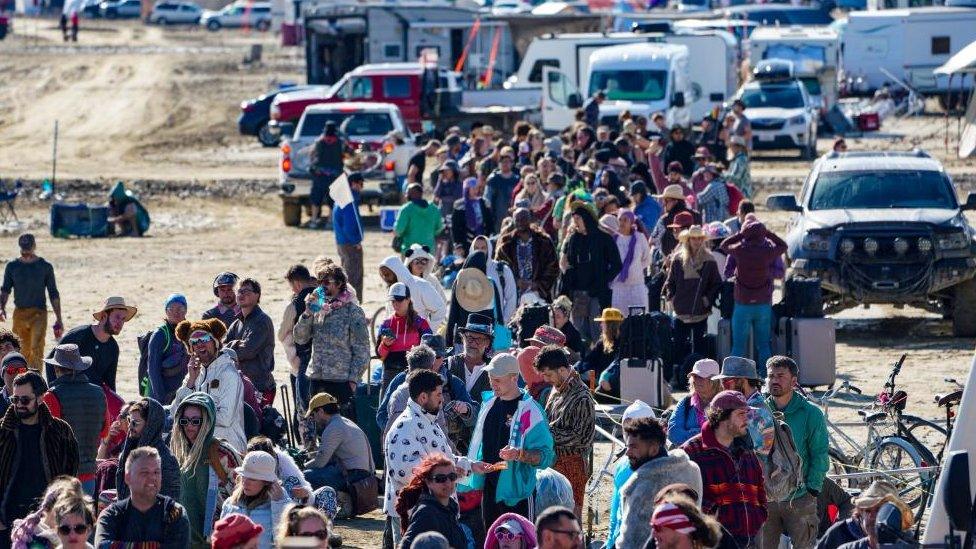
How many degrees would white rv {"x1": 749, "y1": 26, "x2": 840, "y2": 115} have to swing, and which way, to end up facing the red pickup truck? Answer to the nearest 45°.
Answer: approximately 45° to its right

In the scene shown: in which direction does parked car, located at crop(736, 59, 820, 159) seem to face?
toward the camera

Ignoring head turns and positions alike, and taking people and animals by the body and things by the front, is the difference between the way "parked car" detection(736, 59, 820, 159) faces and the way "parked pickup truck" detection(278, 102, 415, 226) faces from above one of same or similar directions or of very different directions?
very different directions

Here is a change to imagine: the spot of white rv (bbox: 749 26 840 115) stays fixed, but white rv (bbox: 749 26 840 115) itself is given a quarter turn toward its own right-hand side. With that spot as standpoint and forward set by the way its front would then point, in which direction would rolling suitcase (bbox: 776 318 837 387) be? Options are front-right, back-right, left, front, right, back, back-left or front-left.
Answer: left

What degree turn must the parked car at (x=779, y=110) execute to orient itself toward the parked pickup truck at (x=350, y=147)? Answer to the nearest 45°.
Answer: approximately 45° to its right

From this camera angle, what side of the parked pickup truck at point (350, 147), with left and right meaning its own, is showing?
back

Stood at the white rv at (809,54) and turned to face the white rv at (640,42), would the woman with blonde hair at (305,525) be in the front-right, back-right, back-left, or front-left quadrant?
front-left

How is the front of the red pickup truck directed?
to the viewer's left
